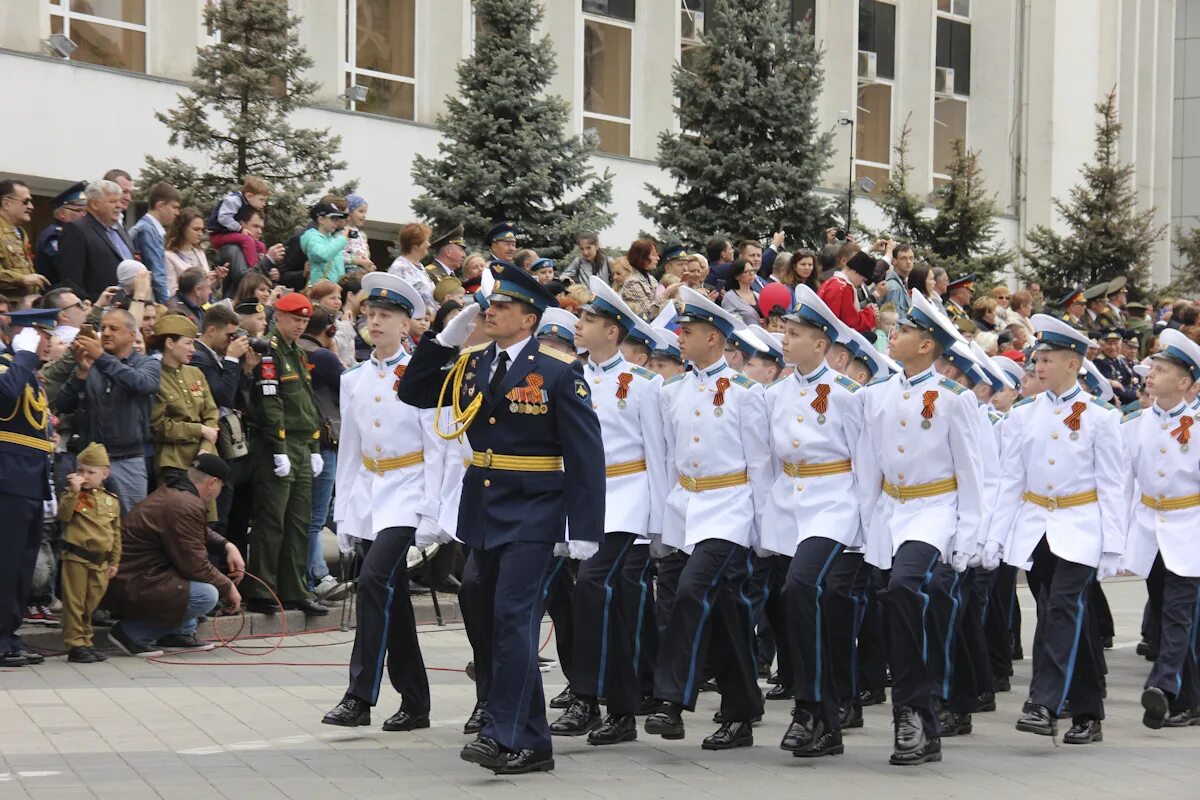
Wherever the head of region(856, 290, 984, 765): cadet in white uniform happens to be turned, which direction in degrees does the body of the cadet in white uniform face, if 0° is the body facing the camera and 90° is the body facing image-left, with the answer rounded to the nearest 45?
approximately 45°

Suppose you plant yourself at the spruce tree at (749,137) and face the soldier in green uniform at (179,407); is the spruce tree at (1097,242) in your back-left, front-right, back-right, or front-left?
back-left

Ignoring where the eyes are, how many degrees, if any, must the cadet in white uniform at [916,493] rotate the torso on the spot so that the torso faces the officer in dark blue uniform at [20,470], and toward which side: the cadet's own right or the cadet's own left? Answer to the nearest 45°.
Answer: approximately 45° to the cadet's own right

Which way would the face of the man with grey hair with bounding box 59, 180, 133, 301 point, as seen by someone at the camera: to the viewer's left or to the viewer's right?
to the viewer's right

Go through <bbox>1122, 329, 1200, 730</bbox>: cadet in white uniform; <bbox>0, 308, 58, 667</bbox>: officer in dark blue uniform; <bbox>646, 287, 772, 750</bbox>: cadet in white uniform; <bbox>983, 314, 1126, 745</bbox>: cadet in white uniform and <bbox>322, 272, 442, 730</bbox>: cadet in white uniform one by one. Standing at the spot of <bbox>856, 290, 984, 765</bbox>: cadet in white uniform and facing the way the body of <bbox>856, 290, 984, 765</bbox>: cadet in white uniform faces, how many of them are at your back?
2

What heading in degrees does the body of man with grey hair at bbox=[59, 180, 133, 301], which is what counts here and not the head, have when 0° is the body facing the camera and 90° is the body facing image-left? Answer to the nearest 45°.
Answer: approximately 315°

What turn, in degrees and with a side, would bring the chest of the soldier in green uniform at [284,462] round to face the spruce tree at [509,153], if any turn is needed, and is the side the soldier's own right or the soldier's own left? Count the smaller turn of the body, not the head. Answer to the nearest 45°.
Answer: approximately 135° to the soldier's own left

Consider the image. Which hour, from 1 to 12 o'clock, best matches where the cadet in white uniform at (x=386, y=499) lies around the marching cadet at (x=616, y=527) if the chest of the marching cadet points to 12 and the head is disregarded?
The cadet in white uniform is roughly at 1 o'clock from the marching cadet.

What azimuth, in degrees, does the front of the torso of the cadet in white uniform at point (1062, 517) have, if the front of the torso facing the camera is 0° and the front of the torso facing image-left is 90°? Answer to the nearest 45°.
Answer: approximately 45°

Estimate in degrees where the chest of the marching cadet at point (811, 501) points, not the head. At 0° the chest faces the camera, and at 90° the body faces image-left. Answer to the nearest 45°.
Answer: approximately 45°
